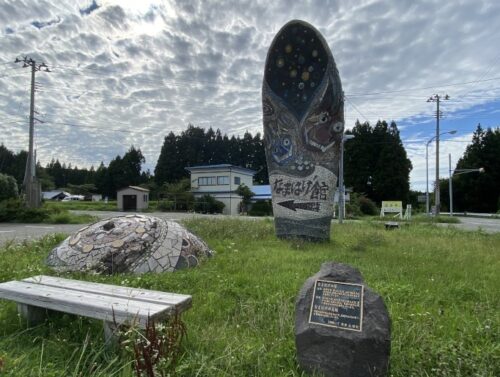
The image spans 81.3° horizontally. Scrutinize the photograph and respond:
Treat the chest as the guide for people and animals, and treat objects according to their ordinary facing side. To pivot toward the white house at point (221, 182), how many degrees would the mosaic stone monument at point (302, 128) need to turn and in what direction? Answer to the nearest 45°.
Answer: approximately 180°

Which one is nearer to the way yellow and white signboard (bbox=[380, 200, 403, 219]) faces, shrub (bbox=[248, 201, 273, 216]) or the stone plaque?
the stone plaque

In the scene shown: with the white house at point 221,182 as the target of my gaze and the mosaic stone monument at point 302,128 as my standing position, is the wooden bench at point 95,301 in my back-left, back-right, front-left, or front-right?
back-left

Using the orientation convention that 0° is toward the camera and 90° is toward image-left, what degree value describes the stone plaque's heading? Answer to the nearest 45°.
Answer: approximately 0°

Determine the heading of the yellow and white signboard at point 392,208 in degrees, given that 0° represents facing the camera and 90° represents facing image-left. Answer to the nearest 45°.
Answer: approximately 0°

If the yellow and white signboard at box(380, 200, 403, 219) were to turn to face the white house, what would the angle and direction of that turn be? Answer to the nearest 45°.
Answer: approximately 90° to its right

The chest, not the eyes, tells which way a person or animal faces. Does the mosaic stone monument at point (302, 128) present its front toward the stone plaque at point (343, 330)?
yes
